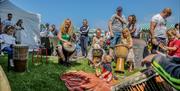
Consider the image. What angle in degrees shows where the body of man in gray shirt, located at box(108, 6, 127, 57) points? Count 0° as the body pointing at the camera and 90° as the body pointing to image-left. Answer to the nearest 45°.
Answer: approximately 0°

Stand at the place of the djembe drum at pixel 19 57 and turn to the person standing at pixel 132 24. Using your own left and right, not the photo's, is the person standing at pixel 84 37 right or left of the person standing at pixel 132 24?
left

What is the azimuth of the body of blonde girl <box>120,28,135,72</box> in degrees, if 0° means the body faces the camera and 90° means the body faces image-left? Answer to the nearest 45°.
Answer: approximately 45°

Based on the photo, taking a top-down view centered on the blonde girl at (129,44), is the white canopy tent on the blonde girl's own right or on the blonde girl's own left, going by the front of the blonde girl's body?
on the blonde girl's own right

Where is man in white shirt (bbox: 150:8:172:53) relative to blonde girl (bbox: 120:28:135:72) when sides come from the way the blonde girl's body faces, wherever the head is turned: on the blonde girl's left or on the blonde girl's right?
on the blonde girl's left
